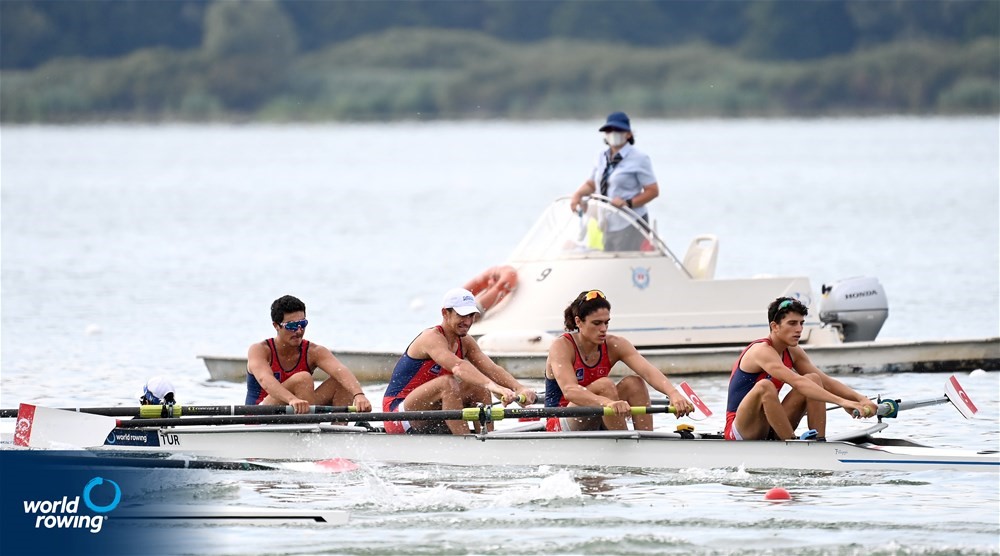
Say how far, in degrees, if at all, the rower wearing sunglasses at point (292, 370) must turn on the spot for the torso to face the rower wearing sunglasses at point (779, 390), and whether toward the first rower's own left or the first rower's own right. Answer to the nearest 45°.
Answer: approximately 45° to the first rower's own left

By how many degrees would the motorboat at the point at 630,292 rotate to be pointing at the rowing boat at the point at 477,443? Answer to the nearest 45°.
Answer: approximately 90° to its left

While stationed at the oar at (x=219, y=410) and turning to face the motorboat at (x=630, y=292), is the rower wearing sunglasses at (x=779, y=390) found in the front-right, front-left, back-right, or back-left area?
front-right

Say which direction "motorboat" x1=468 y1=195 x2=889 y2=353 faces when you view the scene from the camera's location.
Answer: facing to the left of the viewer

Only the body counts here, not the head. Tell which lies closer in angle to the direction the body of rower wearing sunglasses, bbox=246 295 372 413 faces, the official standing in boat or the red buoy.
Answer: the red buoy

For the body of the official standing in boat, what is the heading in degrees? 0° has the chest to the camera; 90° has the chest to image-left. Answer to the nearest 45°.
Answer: approximately 45°

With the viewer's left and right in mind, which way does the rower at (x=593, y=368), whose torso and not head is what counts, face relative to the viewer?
facing the viewer and to the right of the viewer

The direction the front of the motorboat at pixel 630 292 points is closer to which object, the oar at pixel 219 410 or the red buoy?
the oar

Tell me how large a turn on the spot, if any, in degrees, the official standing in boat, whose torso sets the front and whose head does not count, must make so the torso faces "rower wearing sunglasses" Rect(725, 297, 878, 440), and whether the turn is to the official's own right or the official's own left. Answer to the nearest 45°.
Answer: approximately 45° to the official's own left

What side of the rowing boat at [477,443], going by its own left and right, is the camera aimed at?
left

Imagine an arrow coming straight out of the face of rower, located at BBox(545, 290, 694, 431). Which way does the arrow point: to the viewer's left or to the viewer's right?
to the viewer's right
